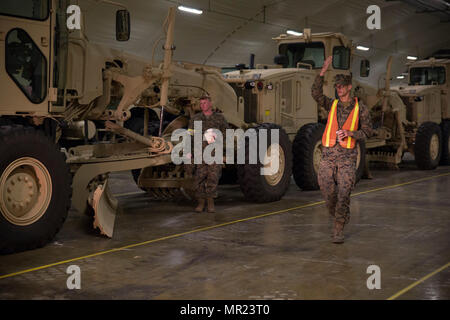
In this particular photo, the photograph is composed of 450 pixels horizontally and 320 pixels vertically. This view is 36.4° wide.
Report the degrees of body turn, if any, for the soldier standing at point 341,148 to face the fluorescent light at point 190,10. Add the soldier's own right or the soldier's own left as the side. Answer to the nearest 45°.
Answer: approximately 180°
